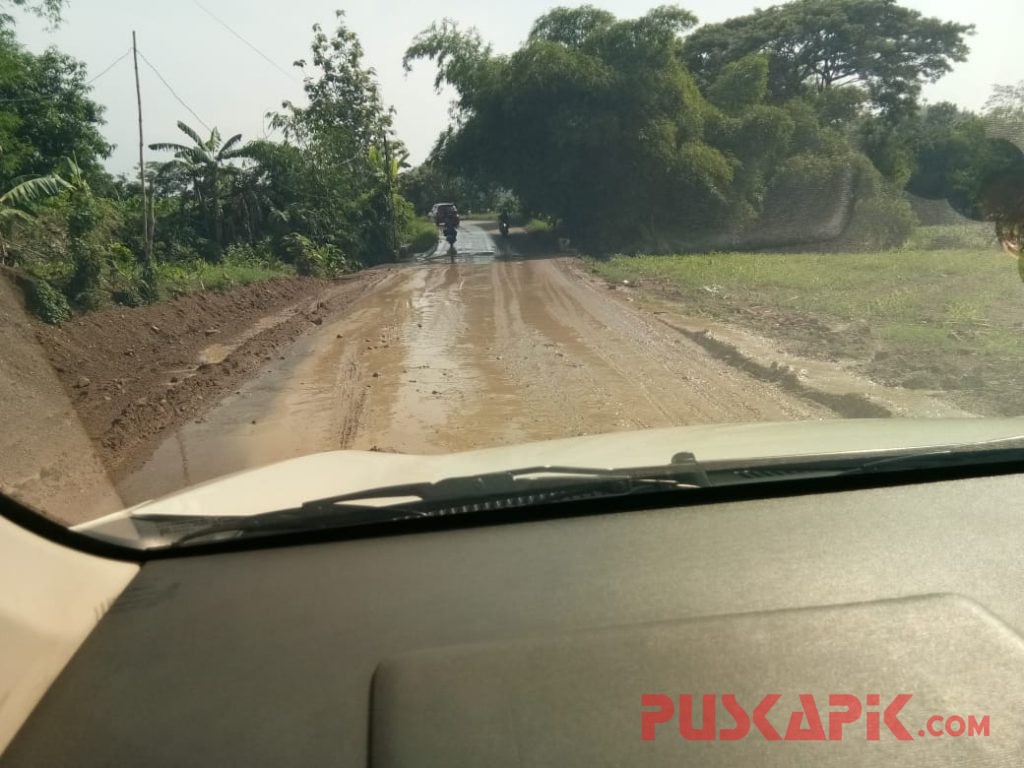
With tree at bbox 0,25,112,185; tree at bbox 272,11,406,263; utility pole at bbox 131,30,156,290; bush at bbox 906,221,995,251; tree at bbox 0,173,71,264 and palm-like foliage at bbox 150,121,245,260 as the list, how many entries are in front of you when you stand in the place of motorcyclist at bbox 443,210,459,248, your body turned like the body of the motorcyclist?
0

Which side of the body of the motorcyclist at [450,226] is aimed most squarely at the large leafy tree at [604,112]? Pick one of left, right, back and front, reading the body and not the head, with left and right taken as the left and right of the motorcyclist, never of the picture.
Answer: right

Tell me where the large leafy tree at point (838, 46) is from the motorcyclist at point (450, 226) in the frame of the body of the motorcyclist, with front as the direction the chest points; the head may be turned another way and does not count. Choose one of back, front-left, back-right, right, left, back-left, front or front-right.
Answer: right

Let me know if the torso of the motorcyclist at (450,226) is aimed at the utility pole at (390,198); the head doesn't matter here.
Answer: no

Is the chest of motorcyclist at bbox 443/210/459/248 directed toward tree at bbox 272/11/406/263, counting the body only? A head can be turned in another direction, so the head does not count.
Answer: no

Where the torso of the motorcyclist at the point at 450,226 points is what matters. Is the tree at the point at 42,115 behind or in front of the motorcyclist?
behind

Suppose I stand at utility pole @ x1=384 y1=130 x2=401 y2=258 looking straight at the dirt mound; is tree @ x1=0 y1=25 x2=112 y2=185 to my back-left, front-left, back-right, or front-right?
front-right

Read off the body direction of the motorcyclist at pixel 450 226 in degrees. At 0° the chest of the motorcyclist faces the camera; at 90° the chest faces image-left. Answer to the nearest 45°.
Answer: approximately 180°

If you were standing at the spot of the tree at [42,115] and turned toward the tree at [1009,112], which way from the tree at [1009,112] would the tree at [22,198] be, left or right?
right

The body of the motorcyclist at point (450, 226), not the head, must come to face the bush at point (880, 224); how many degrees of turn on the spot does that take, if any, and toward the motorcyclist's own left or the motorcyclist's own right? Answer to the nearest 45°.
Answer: approximately 135° to the motorcyclist's own right

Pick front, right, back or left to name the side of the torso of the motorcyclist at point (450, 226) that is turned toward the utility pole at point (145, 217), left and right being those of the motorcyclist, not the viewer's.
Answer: back
